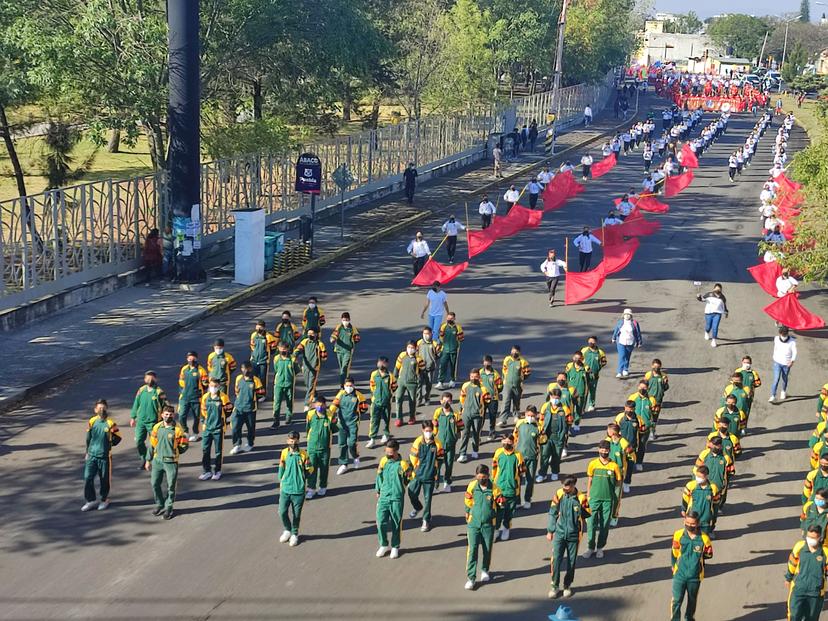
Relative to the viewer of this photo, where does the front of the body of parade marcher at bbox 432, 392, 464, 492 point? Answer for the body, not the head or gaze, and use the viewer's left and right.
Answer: facing the viewer

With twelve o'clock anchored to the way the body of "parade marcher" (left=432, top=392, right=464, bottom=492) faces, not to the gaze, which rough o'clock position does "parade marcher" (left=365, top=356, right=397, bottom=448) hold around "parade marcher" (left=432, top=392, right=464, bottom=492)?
"parade marcher" (left=365, top=356, right=397, bottom=448) is roughly at 5 o'clock from "parade marcher" (left=432, top=392, right=464, bottom=492).

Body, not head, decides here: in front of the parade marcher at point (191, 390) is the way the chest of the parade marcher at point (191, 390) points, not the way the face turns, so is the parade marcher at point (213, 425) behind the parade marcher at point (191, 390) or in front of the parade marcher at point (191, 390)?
in front

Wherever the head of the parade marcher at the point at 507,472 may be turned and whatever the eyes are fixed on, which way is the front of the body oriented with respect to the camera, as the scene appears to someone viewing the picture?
toward the camera

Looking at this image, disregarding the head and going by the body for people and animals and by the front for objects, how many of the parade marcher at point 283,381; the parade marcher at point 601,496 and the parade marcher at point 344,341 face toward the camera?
3

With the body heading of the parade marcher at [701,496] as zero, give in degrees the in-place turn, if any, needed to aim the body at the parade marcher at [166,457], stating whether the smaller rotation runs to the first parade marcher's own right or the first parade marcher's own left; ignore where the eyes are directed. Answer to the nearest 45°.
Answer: approximately 90° to the first parade marcher's own right

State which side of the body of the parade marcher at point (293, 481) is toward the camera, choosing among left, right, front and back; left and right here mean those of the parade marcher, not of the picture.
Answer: front

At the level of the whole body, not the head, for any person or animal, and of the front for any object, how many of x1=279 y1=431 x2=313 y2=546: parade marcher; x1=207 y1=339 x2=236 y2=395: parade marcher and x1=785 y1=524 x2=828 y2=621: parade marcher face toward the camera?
3

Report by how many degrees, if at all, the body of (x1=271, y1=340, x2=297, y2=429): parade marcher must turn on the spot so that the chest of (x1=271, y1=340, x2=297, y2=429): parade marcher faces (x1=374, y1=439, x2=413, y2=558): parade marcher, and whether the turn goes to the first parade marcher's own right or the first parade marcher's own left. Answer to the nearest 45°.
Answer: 0° — they already face them

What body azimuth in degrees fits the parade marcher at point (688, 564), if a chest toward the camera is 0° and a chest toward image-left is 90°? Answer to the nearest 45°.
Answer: approximately 0°

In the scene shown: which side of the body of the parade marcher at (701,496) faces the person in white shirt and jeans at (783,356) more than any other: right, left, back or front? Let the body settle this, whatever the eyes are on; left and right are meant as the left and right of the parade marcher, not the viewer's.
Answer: back

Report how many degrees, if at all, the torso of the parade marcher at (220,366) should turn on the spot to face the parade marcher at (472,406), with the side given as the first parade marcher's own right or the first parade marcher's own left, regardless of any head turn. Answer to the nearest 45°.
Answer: approximately 45° to the first parade marcher's own left

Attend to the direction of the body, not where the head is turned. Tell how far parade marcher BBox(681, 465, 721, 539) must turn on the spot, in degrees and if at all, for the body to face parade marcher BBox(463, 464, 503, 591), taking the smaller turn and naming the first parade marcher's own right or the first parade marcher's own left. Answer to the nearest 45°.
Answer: approximately 45° to the first parade marcher's own right
